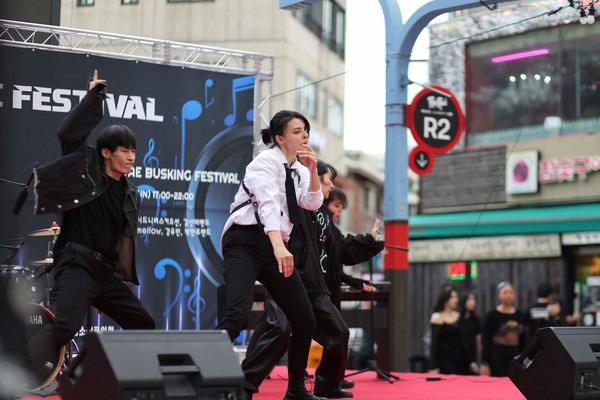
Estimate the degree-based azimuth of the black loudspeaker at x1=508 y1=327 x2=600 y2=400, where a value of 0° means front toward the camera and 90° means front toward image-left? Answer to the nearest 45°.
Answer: approximately 135°

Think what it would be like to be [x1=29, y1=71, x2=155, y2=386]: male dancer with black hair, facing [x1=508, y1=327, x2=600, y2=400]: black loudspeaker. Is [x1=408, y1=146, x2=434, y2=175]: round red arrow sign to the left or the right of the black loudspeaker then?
left

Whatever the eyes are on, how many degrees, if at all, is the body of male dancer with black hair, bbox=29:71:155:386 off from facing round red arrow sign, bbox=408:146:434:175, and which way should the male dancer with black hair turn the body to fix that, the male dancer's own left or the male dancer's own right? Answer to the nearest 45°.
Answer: approximately 90° to the male dancer's own left

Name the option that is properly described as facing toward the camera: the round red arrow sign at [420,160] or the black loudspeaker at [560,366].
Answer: the round red arrow sign

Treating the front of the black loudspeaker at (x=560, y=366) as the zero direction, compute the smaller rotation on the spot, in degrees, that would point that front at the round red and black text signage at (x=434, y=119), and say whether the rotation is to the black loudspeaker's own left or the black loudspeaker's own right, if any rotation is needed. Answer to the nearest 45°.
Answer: approximately 45° to the black loudspeaker's own right

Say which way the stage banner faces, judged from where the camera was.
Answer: facing the viewer and to the right of the viewer

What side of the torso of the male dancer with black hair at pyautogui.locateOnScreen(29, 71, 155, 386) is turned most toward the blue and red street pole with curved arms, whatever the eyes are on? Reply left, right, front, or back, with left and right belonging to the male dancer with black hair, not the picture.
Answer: left

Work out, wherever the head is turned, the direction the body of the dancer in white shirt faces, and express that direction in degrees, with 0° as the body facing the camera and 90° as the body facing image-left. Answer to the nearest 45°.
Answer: approximately 315°

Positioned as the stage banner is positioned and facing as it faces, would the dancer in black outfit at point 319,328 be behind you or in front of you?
in front

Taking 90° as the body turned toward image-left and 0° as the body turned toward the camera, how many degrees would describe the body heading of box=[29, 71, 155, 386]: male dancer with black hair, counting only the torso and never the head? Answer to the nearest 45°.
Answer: approximately 315°

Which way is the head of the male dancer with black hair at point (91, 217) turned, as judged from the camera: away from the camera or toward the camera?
toward the camera

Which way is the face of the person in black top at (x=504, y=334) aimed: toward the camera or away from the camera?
toward the camera

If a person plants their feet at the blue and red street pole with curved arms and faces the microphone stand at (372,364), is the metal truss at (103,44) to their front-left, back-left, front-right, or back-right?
front-right

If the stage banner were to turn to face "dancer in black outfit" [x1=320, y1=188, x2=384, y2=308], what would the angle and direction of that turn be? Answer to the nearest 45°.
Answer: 0° — it already faces them
